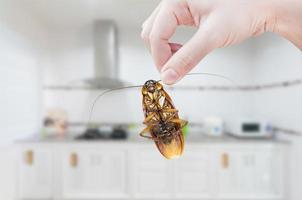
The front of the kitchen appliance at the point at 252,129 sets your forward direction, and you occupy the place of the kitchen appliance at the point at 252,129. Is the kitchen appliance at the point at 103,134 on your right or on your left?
on your right

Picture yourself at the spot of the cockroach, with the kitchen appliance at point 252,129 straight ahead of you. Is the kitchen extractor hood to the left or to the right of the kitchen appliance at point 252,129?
left

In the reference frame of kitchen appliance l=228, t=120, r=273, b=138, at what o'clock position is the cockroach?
The cockroach is roughly at 12 o'clock from the kitchen appliance.

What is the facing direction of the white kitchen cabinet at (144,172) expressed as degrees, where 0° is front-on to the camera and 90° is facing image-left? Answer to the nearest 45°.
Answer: approximately 0°

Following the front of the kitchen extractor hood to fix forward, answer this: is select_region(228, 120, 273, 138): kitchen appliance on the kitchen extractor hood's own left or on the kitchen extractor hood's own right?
on the kitchen extractor hood's own left

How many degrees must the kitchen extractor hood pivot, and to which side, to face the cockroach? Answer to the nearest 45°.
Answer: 0° — it already faces it

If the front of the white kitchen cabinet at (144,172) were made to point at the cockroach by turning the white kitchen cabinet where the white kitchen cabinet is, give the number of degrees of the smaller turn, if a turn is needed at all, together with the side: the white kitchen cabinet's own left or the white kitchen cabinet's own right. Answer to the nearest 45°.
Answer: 0° — it already faces it

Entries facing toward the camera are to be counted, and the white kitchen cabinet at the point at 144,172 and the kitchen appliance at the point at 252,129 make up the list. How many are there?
2
